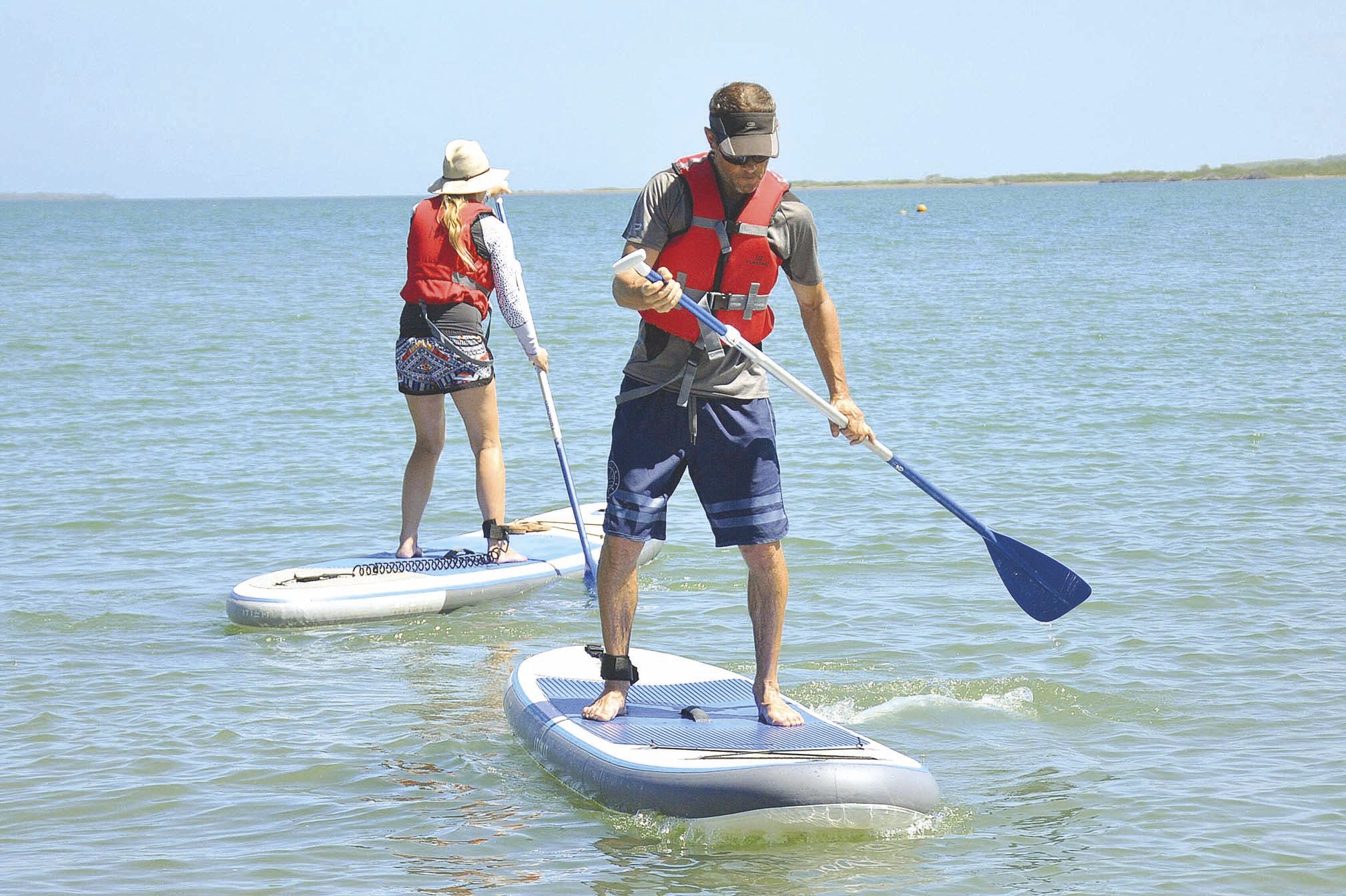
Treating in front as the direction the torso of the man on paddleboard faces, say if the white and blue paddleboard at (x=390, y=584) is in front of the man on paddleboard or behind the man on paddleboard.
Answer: behind

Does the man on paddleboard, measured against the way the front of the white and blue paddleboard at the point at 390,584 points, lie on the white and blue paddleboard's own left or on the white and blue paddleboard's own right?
on the white and blue paddleboard's own right

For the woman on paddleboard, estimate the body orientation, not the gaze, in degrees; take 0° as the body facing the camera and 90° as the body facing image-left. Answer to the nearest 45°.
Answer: approximately 225°

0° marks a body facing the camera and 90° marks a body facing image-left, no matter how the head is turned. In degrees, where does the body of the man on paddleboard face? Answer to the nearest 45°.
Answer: approximately 0°

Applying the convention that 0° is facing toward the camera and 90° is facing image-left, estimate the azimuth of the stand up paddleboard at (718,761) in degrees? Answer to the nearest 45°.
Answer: approximately 315°

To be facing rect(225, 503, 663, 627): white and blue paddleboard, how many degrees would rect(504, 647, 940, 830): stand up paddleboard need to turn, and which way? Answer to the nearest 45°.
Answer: approximately 180°
